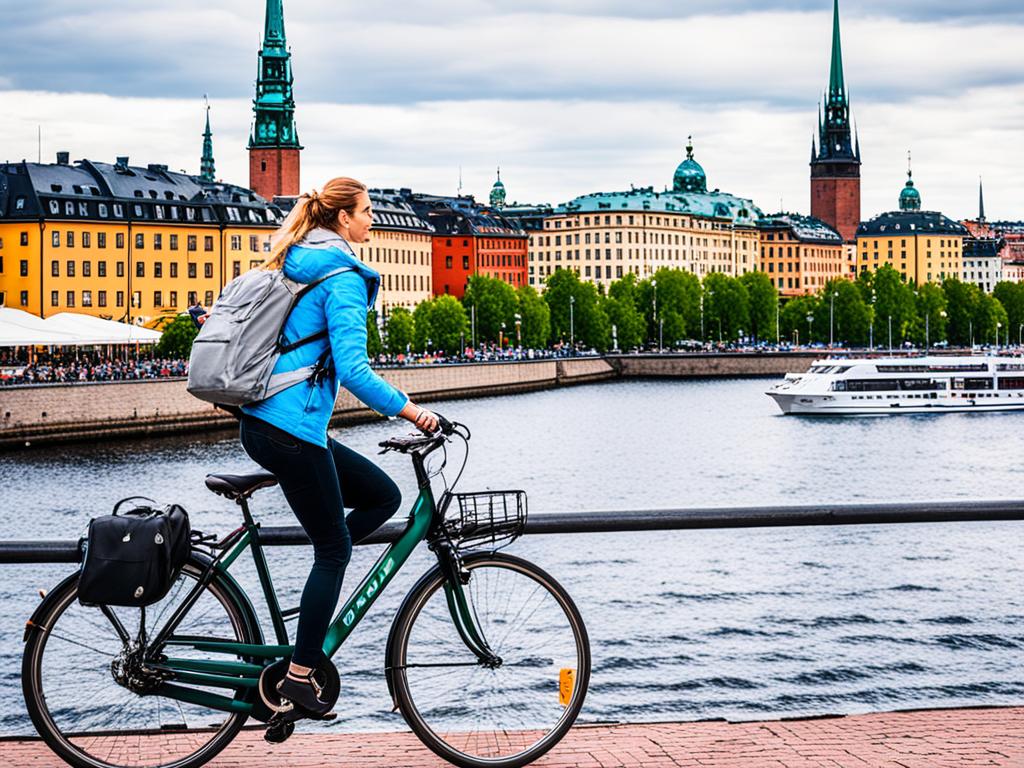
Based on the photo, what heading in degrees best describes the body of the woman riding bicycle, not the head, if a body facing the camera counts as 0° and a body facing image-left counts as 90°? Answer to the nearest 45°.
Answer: approximately 270°

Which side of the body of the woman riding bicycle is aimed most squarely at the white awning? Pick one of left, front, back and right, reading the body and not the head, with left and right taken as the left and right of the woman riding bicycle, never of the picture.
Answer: left

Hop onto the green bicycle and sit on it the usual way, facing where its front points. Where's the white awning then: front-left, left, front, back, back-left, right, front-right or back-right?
left

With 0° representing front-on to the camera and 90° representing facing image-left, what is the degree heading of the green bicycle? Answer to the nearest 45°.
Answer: approximately 270°
